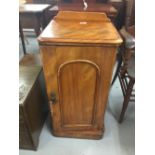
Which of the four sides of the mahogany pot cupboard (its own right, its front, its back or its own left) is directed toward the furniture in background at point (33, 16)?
back

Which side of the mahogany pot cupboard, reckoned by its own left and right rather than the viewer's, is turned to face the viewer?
front

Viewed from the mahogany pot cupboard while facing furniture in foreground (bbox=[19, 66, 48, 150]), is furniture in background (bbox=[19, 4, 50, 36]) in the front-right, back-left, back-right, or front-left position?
front-right
